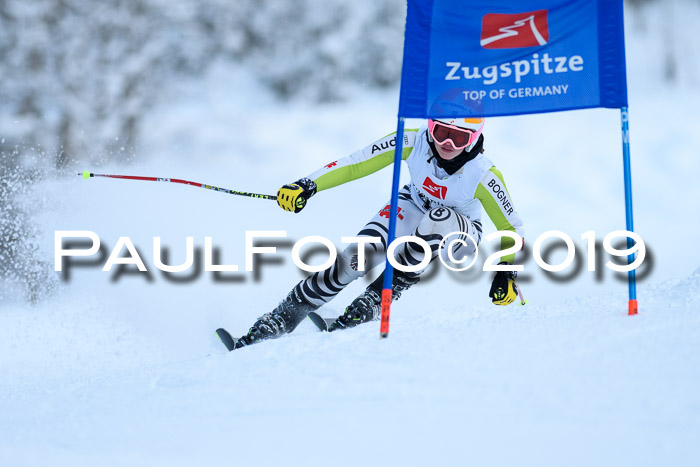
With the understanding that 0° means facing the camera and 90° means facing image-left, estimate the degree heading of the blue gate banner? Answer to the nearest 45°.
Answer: approximately 0°

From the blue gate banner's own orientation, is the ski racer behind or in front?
behind
